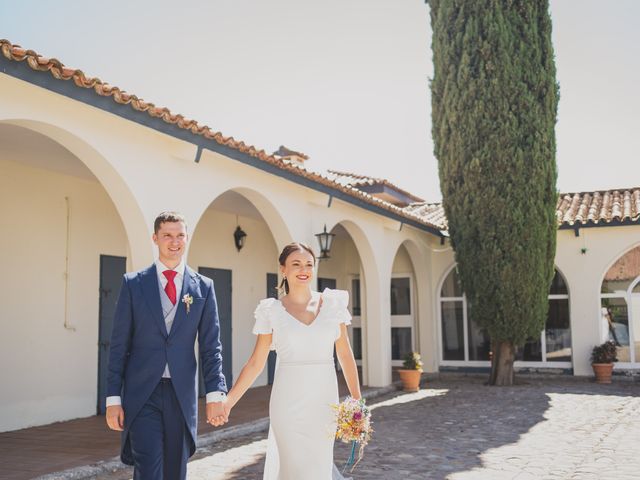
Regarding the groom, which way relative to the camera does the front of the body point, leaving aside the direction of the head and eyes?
toward the camera

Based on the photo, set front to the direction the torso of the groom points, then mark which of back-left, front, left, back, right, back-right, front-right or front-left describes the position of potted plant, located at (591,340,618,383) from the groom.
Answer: back-left

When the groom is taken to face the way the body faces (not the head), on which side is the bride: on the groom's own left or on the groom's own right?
on the groom's own left

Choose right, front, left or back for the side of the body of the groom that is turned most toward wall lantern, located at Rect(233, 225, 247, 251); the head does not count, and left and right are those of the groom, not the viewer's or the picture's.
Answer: back
